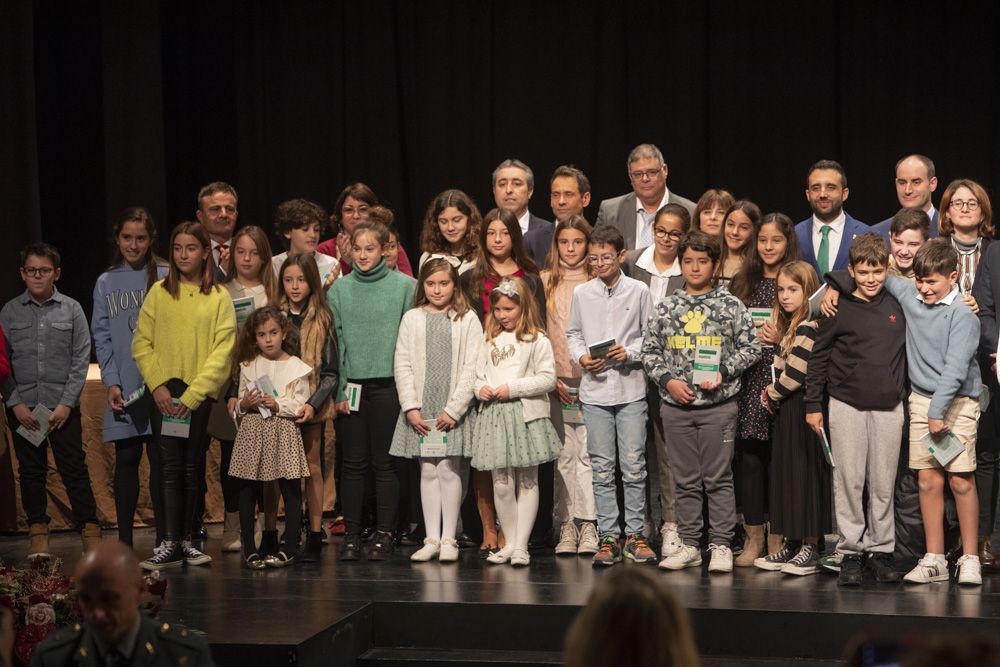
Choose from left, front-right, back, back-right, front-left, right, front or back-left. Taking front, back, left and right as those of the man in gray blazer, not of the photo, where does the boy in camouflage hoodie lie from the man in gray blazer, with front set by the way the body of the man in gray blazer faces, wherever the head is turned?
front

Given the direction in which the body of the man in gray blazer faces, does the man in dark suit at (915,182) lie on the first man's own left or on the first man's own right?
on the first man's own left

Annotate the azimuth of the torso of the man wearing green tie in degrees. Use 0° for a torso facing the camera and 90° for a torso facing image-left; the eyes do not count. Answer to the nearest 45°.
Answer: approximately 0°

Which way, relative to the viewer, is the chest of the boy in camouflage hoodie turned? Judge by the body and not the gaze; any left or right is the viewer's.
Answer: facing the viewer

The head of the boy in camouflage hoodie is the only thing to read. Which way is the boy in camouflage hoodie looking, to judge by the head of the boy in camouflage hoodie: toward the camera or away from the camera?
toward the camera

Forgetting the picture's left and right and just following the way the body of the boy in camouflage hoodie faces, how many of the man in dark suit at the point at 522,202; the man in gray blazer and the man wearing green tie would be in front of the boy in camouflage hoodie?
0

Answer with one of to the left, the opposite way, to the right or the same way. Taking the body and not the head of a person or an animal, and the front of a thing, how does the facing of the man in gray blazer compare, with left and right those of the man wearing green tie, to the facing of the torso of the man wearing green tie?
the same way

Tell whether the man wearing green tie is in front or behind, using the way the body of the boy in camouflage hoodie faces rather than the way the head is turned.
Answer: behind

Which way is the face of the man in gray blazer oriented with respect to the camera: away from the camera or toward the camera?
toward the camera

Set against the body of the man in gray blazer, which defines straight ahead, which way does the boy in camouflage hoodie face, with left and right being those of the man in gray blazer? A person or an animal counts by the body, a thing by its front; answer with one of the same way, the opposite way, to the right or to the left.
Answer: the same way

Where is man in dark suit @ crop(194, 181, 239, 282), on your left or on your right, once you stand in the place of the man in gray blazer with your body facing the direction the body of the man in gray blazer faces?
on your right

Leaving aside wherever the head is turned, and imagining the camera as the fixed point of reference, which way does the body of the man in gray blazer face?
toward the camera

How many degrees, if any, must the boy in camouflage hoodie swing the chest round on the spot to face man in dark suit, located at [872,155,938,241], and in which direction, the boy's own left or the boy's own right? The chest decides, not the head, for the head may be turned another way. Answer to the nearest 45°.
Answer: approximately 135° to the boy's own left

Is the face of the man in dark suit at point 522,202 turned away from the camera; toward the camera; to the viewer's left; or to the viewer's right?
toward the camera

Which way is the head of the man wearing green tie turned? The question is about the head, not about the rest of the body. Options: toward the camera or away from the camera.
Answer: toward the camera

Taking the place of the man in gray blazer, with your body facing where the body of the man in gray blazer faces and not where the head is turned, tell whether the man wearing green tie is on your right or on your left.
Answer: on your left

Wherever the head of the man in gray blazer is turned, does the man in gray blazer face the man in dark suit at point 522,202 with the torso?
no
